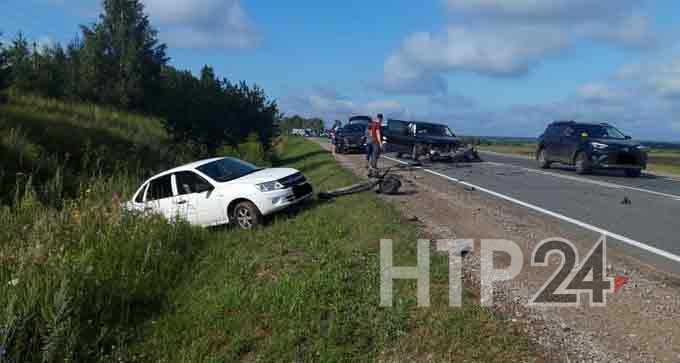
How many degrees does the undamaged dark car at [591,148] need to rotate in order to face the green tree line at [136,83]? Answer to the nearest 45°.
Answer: approximately 135° to its right

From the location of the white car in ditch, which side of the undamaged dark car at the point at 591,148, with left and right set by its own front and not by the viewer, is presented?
right

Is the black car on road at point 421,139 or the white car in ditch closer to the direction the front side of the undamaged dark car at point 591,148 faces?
the white car in ditch

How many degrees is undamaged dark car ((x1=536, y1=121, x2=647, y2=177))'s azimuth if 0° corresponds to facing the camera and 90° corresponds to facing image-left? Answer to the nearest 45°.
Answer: approximately 315°

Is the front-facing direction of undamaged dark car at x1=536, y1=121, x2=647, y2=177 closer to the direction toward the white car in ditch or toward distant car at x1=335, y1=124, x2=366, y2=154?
the white car in ditch

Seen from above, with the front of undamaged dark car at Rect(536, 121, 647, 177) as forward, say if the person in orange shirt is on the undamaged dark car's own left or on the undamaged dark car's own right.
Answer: on the undamaged dark car's own right

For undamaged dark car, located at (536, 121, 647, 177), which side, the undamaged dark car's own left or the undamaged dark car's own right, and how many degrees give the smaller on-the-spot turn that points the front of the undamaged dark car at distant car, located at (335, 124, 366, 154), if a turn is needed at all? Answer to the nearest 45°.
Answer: approximately 180°

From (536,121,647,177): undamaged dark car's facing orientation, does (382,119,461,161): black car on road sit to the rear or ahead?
to the rear
